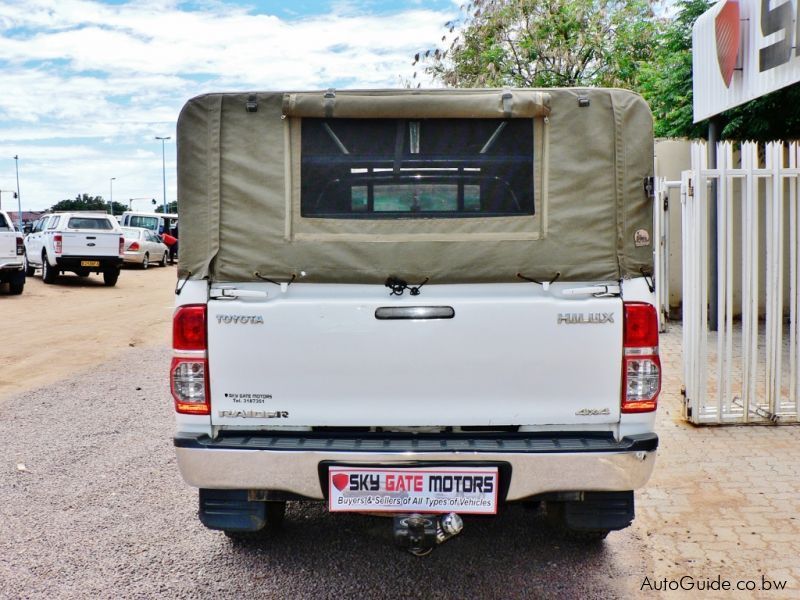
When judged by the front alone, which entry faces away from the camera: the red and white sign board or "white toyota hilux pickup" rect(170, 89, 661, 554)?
the white toyota hilux pickup

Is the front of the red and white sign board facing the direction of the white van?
no

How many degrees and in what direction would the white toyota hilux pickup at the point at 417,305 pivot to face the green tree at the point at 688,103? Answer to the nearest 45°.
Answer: approximately 45° to its right

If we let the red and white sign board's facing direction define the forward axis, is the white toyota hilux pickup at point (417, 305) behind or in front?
in front

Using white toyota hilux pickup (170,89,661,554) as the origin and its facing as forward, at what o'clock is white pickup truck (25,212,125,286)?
The white pickup truck is roughly at 11 o'clock from the white toyota hilux pickup.

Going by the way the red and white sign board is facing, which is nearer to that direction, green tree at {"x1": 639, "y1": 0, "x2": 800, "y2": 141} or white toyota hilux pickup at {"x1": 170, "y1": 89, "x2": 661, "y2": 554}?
the white toyota hilux pickup

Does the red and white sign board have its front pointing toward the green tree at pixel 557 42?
no

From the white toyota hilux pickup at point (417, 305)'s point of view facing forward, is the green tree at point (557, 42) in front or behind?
in front

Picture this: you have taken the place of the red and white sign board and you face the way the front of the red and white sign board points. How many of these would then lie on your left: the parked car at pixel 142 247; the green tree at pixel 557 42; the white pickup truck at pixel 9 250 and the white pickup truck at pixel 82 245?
0

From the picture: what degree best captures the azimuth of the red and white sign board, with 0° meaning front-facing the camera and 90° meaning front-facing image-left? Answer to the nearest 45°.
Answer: approximately 45°

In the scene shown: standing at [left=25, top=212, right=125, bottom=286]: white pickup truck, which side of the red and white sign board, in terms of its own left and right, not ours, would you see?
right

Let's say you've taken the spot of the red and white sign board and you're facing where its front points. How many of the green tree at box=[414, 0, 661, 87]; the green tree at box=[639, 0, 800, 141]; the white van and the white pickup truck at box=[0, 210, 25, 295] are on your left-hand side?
0

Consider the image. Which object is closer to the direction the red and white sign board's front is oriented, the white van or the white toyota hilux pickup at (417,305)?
the white toyota hilux pickup

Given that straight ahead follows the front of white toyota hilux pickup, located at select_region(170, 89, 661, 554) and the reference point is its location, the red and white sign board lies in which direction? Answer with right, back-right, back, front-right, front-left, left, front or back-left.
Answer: front-right

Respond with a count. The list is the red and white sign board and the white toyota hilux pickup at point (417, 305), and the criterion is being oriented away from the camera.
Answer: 1

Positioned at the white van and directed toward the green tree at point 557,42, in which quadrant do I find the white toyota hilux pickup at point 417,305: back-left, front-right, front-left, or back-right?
front-right

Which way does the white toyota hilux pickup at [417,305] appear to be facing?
away from the camera

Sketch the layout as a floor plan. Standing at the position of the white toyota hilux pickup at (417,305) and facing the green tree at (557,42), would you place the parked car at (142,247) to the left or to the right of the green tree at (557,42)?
left

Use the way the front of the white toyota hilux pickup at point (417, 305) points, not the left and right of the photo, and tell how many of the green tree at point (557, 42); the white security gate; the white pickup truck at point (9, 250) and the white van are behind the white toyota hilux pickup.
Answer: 0
